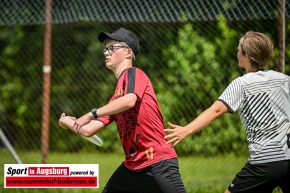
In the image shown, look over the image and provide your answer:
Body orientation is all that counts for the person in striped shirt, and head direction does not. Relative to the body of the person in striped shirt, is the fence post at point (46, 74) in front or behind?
in front

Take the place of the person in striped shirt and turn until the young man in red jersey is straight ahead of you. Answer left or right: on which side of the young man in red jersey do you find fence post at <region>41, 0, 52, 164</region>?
right

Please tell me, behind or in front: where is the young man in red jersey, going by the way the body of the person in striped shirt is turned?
in front

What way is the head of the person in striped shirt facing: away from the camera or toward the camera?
away from the camera

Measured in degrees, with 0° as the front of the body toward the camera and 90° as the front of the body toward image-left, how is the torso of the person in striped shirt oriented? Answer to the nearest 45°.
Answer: approximately 135°
